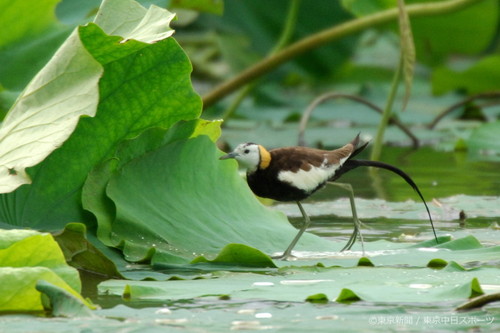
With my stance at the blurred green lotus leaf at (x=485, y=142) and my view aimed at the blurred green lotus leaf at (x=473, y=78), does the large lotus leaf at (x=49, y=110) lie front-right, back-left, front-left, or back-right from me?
back-left

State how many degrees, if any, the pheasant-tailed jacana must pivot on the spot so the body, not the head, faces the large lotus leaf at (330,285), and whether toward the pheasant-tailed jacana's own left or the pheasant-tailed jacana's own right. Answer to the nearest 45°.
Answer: approximately 90° to the pheasant-tailed jacana's own left

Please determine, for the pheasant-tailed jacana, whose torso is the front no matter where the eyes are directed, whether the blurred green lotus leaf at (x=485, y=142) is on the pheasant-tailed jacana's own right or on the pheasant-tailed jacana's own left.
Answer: on the pheasant-tailed jacana's own right

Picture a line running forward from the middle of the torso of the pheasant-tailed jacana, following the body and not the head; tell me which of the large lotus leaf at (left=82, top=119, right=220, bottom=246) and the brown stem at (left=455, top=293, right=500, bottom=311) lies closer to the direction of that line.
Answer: the large lotus leaf

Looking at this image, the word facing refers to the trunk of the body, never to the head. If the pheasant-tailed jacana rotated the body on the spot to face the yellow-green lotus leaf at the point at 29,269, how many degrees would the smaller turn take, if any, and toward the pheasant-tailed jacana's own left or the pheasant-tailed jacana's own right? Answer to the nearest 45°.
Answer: approximately 45° to the pheasant-tailed jacana's own left

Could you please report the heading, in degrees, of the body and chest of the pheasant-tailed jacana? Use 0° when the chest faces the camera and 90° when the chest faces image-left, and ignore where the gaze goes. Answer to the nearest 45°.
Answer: approximately 90°

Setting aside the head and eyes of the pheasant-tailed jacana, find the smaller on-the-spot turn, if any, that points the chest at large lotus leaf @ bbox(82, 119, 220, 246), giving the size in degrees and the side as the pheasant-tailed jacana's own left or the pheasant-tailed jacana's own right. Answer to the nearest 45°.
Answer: approximately 45° to the pheasant-tailed jacana's own left

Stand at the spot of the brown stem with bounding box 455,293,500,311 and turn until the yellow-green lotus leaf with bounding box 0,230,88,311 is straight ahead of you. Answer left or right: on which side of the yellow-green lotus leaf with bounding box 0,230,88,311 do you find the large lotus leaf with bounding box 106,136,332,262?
right

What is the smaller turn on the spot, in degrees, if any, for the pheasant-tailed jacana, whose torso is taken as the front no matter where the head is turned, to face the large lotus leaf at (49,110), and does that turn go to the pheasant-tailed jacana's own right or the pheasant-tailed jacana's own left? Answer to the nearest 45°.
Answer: approximately 45° to the pheasant-tailed jacana's own left
